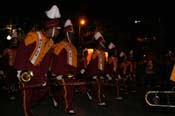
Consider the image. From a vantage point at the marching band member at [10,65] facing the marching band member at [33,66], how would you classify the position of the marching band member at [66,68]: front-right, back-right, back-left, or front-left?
front-left

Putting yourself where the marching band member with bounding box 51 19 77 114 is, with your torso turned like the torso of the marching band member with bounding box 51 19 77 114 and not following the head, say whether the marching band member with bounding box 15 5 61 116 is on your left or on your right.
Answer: on your right

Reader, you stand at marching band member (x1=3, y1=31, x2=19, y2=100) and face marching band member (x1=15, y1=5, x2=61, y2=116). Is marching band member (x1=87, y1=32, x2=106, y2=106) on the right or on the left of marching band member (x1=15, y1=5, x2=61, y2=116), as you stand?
left

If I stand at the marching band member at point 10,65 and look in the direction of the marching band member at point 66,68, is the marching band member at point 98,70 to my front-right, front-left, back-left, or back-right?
front-left

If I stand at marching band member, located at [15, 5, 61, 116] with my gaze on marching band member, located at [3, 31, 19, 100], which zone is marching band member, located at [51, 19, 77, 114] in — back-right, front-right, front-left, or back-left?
front-right
